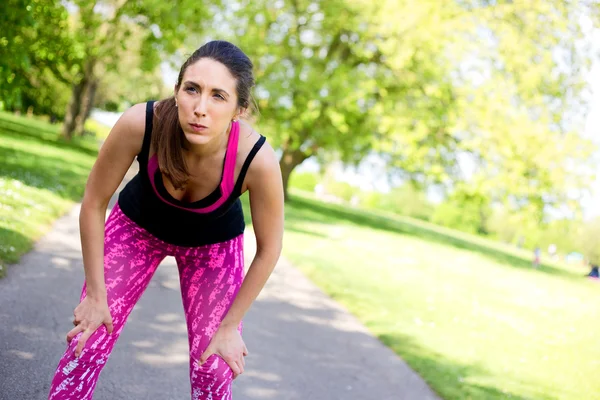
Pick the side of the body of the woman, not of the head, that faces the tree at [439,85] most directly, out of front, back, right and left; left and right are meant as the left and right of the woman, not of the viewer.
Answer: back

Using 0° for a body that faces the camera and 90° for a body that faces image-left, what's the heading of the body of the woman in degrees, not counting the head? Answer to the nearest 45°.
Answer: approximately 0°

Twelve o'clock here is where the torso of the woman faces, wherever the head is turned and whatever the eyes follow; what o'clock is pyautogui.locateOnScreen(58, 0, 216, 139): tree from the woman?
The tree is roughly at 6 o'clock from the woman.
